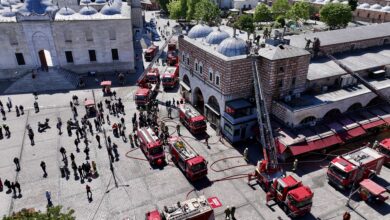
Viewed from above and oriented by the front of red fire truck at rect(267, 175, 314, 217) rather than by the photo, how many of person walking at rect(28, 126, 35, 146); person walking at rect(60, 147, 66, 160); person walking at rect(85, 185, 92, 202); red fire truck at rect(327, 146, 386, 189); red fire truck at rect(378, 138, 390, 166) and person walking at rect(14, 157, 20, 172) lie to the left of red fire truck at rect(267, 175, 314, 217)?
2

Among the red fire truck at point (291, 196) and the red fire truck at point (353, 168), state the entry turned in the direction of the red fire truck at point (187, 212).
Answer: the red fire truck at point (353, 168)

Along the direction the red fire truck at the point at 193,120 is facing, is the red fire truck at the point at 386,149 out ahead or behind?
ahead

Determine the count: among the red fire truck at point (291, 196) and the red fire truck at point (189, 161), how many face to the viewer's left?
0

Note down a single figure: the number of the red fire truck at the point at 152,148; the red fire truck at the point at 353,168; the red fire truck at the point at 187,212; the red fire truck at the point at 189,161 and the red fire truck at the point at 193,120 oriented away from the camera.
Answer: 0

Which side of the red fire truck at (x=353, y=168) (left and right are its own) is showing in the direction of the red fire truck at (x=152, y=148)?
front

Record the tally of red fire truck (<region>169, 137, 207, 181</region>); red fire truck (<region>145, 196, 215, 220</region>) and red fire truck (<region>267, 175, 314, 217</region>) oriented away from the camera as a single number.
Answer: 0

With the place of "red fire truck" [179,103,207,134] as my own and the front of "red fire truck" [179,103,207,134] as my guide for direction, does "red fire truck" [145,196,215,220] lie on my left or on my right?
on my right

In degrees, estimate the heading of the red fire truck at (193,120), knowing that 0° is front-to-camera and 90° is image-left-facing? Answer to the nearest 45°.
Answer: approximately 315°

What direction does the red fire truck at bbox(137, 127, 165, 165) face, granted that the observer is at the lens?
facing the viewer and to the right of the viewer

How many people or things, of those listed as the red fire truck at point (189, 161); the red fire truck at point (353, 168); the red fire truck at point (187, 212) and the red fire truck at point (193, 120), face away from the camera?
0

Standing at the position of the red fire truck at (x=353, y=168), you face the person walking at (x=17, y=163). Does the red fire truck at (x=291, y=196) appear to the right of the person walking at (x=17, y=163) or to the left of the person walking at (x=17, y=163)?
left

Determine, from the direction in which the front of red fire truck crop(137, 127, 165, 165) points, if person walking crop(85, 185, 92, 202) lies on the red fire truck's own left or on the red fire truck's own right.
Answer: on the red fire truck's own right

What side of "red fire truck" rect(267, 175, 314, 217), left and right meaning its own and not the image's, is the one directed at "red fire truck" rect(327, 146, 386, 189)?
left
